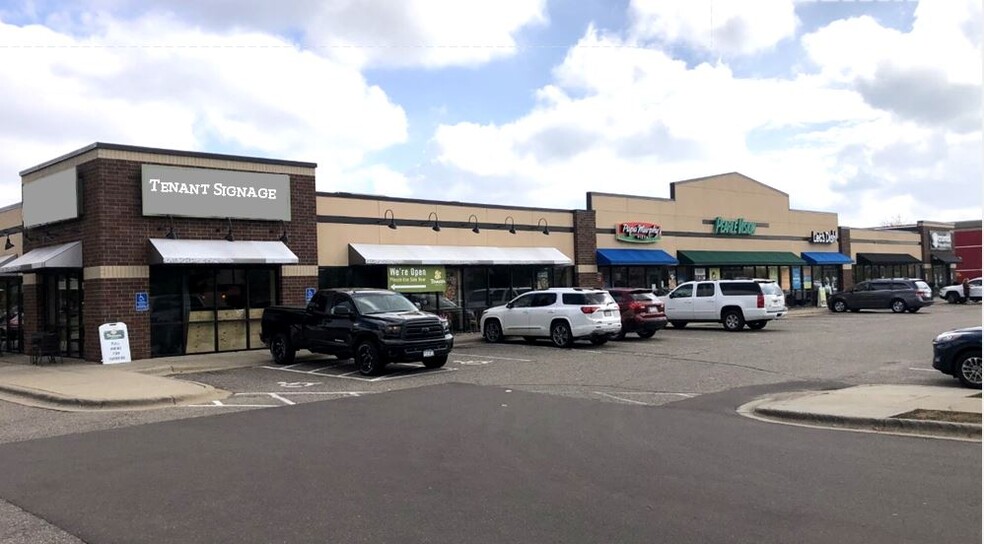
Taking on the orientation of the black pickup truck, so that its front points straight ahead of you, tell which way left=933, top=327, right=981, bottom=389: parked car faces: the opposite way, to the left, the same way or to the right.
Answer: the opposite way

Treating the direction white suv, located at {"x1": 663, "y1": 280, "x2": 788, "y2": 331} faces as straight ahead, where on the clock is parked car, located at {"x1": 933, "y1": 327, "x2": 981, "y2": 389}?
The parked car is roughly at 7 o'clock from the white suv.

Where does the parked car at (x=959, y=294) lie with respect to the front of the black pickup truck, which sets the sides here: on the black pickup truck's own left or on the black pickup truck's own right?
on the black pickup truck's own left

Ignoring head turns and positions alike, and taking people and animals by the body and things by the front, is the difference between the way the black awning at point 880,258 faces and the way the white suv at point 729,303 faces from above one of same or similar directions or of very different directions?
very different directions

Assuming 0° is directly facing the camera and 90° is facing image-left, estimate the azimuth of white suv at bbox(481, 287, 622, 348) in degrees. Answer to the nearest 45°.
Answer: approximately 135°

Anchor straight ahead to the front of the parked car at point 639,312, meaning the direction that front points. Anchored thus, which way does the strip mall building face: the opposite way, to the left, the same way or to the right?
the opposite way

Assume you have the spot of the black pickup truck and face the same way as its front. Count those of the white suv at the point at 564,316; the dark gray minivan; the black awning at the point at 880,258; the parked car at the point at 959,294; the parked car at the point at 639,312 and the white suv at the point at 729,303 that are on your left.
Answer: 6

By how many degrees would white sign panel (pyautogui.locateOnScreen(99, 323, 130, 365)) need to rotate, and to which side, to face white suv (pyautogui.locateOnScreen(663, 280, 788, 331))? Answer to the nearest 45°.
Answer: approximately 90° to its left

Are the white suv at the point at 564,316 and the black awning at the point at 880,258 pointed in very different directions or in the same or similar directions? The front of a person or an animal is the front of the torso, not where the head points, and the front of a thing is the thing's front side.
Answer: very different directions

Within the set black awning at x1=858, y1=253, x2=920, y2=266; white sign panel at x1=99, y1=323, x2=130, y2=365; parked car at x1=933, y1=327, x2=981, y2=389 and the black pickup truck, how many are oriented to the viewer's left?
1

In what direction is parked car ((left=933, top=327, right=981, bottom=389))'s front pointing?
to the viewer's left

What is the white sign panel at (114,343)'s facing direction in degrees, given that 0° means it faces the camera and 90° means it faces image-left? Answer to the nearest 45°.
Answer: approximately 0°

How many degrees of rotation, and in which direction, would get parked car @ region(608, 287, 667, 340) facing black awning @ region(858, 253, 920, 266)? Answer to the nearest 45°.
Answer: approximately 90° to its right
